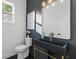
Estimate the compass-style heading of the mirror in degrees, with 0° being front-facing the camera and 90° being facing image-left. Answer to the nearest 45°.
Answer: approximately 45°

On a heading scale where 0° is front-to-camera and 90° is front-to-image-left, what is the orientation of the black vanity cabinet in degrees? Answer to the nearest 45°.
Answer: approximately 45°
